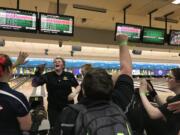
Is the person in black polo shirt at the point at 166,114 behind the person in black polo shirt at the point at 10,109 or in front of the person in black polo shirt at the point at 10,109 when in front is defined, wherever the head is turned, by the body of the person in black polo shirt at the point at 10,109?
in front

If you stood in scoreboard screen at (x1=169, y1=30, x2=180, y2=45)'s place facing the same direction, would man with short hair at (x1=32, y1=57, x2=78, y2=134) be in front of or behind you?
in front

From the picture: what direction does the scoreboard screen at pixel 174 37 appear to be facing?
toward the camera

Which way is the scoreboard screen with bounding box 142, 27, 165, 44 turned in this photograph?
toward the camera

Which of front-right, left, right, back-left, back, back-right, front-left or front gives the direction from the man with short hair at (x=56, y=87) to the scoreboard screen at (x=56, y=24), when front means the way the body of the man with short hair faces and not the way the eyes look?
back

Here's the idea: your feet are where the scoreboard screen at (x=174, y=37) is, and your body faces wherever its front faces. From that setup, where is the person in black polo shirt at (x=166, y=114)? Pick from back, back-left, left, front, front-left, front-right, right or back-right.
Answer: front

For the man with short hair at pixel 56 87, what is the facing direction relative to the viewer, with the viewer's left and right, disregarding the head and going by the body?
facing the viewer

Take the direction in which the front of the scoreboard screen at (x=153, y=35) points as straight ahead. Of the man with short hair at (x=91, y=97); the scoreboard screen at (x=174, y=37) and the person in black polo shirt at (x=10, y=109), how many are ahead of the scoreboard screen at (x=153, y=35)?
2

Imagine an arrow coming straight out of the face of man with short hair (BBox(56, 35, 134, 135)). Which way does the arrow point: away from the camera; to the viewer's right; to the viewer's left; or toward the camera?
away from the camera

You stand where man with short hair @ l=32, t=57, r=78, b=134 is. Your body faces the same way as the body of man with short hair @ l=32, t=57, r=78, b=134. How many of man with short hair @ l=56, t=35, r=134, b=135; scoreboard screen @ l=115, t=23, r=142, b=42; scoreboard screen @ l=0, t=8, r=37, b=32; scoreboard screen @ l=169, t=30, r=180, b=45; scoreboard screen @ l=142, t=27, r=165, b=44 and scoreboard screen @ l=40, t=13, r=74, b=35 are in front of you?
1

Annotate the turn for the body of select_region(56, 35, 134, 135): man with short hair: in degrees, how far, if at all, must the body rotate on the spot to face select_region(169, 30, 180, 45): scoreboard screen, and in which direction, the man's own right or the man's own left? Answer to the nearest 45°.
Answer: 0° — they already face it

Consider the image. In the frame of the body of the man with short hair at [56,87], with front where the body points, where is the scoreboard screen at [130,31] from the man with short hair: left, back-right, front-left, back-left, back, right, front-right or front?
back-left

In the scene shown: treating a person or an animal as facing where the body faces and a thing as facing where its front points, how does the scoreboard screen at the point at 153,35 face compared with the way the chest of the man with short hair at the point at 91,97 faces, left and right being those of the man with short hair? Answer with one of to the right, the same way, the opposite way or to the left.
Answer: the opposite way

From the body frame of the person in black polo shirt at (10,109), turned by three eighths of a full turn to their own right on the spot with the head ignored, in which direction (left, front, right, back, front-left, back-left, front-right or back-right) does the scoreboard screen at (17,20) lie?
back

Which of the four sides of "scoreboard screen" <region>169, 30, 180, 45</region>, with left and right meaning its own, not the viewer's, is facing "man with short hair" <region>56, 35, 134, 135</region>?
front

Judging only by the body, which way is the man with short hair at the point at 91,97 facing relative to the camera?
away from the camera

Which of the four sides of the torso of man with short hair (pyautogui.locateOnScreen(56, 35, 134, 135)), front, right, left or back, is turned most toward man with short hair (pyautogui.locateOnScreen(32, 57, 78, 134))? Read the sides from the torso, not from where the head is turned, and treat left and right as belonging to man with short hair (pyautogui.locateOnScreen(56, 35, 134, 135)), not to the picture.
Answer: front
